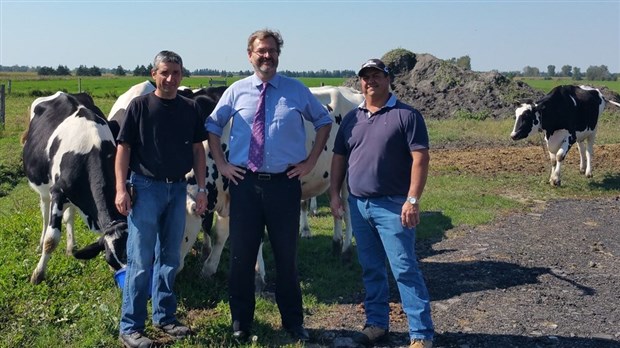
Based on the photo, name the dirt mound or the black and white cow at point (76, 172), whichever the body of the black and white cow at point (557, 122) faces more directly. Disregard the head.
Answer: the black and white cow

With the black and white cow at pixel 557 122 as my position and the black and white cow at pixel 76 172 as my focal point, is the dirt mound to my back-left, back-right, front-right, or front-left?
back-right

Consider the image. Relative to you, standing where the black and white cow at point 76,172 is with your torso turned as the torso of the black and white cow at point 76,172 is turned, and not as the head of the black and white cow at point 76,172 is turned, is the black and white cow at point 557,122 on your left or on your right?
on your left

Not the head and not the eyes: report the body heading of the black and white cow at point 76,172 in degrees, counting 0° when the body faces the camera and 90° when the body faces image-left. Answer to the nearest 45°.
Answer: approximately 315°

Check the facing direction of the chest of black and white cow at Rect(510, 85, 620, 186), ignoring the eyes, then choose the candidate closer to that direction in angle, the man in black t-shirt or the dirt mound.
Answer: the man in black t-shirt

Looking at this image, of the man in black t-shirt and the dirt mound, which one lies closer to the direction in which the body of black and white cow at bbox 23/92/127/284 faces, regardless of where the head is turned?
the man in black t-shirt

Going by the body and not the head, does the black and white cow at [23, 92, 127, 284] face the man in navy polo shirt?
yes

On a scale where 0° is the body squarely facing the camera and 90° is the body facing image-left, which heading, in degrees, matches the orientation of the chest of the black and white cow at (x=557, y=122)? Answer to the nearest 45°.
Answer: approximately 45°

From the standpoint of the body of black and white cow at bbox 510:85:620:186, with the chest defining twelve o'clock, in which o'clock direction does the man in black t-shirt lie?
The man in black t-shirt is roughly at 11 o'clock from the black and white cow.
